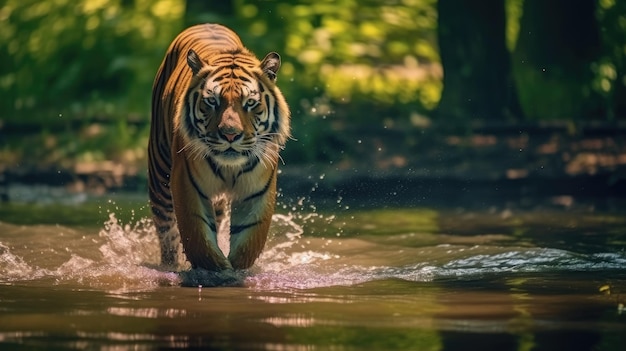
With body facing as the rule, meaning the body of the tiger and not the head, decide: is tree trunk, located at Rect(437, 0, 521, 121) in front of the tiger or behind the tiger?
behind

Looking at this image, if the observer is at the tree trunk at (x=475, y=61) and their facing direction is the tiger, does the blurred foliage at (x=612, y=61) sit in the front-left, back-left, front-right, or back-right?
back-left

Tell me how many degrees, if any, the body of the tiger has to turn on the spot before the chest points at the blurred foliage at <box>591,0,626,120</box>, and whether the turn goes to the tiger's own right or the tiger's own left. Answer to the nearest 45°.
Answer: approximately 135° to the tiger's own left

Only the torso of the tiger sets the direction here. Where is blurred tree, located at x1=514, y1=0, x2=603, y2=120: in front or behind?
behind

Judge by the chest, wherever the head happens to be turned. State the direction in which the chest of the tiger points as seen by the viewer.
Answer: toward the camera
